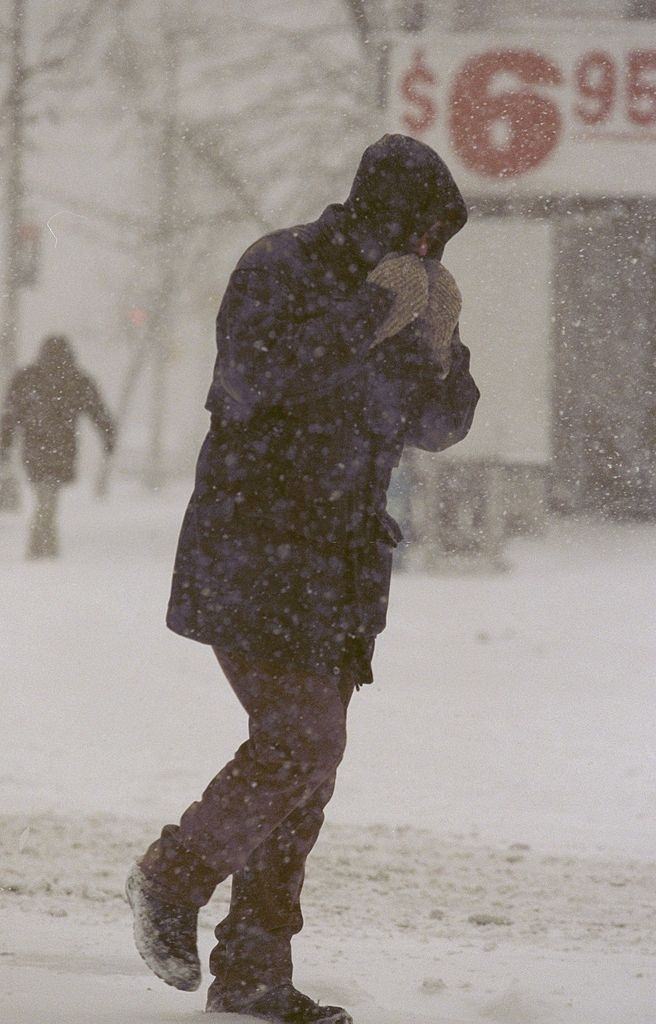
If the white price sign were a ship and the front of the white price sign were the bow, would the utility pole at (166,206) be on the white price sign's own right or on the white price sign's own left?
on the white price sign's own right

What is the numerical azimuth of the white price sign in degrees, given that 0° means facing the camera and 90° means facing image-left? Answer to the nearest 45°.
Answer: approximately 0°

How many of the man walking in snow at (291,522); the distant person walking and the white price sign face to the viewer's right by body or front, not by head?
1

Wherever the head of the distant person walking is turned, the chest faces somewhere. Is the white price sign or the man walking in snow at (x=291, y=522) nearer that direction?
the white price sign

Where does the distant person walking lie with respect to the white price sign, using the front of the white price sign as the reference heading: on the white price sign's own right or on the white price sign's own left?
on the white price sign's own right

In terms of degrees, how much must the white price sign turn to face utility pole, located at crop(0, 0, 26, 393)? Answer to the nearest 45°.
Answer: approximately 90° to its right

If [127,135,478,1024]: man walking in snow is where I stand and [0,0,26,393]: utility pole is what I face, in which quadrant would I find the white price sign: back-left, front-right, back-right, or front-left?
front-right

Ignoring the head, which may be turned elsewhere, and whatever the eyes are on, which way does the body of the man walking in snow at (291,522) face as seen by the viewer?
to the viewer's right

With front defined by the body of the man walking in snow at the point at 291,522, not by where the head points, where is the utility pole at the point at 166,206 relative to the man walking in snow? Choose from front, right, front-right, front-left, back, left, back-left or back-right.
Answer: left

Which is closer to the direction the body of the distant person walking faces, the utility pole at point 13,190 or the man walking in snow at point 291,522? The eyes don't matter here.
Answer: the utility pole

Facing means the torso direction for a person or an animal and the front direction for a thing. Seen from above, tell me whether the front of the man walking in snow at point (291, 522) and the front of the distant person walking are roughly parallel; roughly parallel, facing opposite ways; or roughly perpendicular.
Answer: roughly perpendicular

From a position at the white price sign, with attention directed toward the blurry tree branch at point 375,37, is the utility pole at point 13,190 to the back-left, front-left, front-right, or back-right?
front-left

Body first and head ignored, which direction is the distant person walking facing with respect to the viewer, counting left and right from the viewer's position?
facing away from the viewer

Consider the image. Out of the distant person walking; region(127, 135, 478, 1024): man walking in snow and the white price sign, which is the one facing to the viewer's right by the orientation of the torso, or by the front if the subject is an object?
the man walking in snow

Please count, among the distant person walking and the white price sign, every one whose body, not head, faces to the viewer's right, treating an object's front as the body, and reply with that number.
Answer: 0

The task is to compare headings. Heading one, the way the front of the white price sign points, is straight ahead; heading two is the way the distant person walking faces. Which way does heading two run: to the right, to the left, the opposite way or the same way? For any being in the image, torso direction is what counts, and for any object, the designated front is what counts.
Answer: the opposite way
